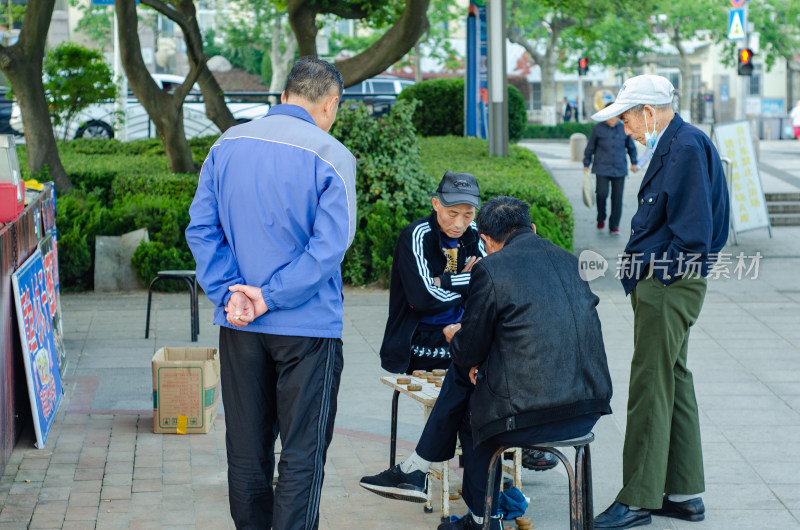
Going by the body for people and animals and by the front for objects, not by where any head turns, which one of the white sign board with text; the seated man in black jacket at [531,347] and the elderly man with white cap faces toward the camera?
the white sign board with text

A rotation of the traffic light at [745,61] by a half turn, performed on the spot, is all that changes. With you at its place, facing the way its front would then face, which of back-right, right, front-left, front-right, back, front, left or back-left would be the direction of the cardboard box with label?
back

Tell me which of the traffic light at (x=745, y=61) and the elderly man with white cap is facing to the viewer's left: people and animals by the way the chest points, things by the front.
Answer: the elderly man with white cap

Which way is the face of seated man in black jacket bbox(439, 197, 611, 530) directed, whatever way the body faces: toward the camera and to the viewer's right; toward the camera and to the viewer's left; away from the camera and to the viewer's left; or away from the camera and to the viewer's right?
away from the camera and to the viewer's left

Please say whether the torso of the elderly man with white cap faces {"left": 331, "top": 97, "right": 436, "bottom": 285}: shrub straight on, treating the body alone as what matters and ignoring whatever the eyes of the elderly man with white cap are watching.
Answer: no

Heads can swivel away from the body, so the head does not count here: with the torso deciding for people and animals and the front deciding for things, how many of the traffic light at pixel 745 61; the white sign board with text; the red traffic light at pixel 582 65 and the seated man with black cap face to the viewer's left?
0

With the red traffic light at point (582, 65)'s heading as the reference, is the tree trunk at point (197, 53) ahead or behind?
ahead

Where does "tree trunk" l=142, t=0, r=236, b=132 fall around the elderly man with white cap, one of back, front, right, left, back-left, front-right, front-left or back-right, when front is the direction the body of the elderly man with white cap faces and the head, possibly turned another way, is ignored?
front-right

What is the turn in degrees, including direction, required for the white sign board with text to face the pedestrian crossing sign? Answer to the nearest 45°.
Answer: approximately 180°

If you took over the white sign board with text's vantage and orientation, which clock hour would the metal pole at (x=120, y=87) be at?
The metal pole is roughly at 4 o'clock from the white sign board with text.

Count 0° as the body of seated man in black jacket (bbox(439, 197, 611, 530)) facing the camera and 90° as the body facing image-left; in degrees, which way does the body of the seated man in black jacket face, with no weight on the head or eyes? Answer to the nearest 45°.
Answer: approximately 135°

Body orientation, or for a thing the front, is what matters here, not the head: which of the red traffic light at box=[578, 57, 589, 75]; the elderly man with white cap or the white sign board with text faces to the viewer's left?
the elderly man with white cap

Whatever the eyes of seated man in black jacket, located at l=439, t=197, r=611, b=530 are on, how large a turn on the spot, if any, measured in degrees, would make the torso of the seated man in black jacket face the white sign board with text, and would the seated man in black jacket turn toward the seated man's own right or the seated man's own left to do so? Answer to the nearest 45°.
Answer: approximately 45° to the seated man's own right

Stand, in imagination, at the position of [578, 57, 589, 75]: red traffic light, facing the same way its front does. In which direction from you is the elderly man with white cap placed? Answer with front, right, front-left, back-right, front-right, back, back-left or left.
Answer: front

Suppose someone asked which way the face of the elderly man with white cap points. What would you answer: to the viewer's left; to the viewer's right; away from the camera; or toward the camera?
to the viewer's left

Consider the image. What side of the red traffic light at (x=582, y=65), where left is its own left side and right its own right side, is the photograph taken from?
front

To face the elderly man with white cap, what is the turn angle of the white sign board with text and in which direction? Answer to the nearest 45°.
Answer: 0° — it already faces them

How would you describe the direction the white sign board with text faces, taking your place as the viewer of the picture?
facing the viewer

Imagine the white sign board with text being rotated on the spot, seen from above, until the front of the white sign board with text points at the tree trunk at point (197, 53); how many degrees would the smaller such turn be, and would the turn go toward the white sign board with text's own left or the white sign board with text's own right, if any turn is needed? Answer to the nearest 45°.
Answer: approximately 90° to the white sign board with text's own right

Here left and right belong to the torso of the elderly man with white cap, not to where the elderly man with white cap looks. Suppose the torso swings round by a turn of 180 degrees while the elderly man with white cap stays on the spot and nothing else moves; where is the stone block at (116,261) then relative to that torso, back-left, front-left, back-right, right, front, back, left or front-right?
back-left

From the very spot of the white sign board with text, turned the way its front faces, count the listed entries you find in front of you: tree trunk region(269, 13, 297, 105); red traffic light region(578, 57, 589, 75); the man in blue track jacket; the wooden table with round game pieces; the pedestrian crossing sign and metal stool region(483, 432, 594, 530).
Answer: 3

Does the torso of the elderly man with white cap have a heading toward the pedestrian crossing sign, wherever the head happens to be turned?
no

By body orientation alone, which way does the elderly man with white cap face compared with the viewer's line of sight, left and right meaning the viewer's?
facing to the left of the viewer
